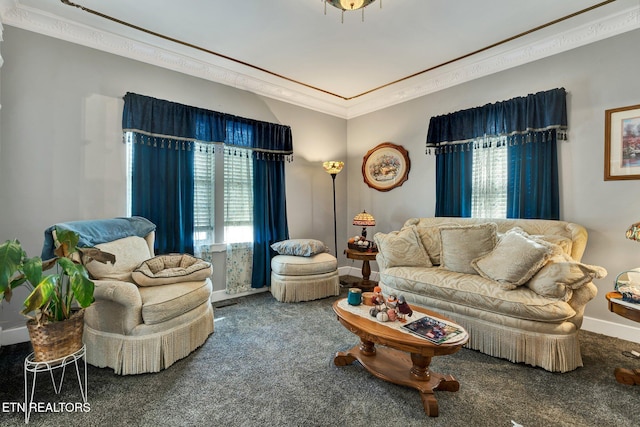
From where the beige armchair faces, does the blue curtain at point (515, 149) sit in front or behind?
in front

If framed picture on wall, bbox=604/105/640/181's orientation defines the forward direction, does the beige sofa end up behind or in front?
in front

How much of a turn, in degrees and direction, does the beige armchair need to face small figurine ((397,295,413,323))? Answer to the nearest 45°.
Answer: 0° — it already faces it

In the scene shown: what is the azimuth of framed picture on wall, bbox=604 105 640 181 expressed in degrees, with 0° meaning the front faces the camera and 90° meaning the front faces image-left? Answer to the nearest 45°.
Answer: approximately 45°

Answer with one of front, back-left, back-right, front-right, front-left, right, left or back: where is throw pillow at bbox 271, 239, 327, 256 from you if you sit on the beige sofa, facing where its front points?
front-right

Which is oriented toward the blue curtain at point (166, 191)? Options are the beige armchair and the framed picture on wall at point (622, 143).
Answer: the framed picture on wall

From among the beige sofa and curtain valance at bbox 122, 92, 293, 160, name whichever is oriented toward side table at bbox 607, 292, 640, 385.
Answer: the curtain valance

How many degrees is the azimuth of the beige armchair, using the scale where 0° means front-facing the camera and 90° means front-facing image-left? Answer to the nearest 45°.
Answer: approximately 315°

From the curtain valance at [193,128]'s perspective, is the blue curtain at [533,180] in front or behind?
in front

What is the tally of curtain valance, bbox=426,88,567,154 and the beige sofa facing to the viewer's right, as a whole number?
0

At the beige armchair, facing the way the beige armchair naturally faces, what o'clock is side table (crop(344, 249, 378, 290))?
The side table is roughly at 10 o'clock from the beige armchair.
